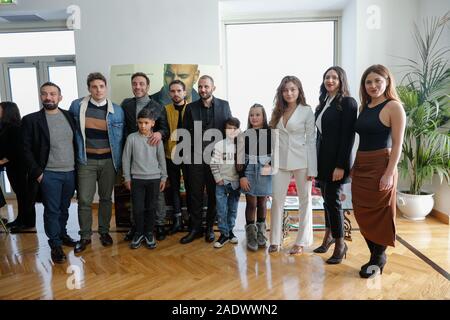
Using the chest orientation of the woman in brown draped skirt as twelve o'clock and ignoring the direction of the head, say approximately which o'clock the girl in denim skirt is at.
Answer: The girl in denim skirt is roughly at 2 o'clock from the woman in brown draped skirt.

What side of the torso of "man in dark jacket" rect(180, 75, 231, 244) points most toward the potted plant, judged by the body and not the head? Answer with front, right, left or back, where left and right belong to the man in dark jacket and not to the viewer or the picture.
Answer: left

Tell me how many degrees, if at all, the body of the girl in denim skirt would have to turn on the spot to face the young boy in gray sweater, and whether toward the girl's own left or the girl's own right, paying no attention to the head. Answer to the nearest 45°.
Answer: approximately 90° to the girl's own right

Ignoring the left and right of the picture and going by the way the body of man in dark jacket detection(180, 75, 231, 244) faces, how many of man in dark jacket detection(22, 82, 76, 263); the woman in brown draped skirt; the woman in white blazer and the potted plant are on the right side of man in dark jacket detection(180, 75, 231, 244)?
1

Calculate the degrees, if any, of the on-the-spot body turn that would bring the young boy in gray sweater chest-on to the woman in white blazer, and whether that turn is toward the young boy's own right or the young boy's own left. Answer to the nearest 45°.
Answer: approximately 45° to the young boy's own left

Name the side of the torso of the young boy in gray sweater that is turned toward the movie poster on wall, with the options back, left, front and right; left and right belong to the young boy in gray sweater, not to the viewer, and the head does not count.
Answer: back

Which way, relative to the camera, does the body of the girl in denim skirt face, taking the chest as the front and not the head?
toward the camera

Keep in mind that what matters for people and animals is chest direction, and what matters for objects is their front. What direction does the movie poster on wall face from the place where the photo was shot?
facing the viewer

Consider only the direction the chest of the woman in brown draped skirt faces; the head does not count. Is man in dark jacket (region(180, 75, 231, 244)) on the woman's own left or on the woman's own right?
on the woman's own right

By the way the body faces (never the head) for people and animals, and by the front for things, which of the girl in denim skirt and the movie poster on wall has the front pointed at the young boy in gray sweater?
the movie poster on wall

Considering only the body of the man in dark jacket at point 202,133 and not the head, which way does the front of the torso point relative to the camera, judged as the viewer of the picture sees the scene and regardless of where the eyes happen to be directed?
toward the camera
